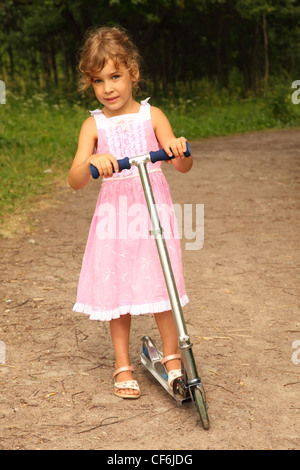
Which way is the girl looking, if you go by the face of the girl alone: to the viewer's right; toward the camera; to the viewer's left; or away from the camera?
toward the camera

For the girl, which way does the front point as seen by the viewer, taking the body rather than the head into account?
toward the camera
